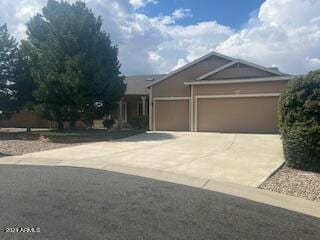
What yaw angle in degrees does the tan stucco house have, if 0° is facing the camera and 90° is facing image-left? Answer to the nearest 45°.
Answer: approximately 0°

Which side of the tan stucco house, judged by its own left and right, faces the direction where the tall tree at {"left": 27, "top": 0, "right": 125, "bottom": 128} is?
right

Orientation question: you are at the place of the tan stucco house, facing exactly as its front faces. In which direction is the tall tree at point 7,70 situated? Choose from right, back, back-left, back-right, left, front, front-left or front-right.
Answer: right

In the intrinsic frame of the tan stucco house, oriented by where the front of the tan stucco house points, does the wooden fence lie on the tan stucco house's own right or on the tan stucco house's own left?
on the tan stucco house's own right

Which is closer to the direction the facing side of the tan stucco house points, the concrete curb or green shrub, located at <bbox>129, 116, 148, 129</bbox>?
the concrete curb

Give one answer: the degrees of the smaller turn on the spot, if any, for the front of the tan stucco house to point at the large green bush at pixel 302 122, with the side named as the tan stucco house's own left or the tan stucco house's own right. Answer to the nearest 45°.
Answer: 0° — it already faces it

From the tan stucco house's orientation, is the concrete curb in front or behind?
in front

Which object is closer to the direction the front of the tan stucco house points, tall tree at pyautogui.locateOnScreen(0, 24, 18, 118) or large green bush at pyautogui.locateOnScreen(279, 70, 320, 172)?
the large green bush
